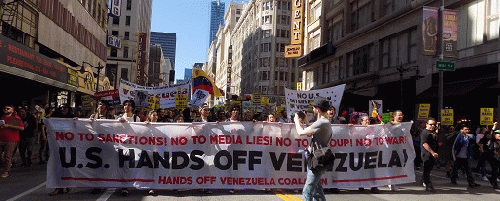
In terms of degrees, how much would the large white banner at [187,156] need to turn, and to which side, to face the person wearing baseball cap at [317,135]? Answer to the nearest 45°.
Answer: approximately 45° to its left

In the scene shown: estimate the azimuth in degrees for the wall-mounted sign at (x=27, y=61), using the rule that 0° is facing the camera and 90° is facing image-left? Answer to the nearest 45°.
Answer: approximately 315°

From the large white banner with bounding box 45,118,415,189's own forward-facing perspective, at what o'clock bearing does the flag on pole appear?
The flag on pole is roughly at 6 o'clock from the large white banner.

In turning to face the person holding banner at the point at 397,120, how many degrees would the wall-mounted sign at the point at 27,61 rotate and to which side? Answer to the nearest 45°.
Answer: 0° — it already faces them

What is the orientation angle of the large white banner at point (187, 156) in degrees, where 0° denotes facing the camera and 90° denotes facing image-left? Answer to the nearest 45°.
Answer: approximately 0°

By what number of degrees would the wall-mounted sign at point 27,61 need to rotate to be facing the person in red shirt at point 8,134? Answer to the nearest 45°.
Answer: approximately 45° to its right

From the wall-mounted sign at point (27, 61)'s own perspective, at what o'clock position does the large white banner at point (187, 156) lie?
The large white banner is roughly at 1 o'clock from the wall-mounted sign.

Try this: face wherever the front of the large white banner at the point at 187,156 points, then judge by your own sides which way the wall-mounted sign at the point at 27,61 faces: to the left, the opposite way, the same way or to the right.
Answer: to the left
